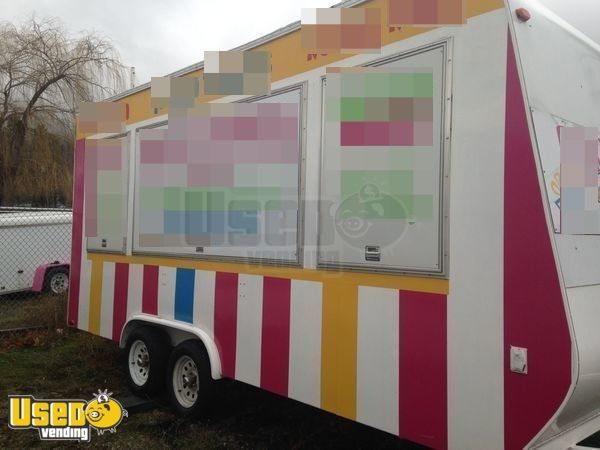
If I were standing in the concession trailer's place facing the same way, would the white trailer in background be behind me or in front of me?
behind

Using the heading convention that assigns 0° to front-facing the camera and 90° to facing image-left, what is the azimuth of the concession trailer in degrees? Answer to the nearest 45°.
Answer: approximately 315°

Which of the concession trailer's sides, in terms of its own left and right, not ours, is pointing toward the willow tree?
back
